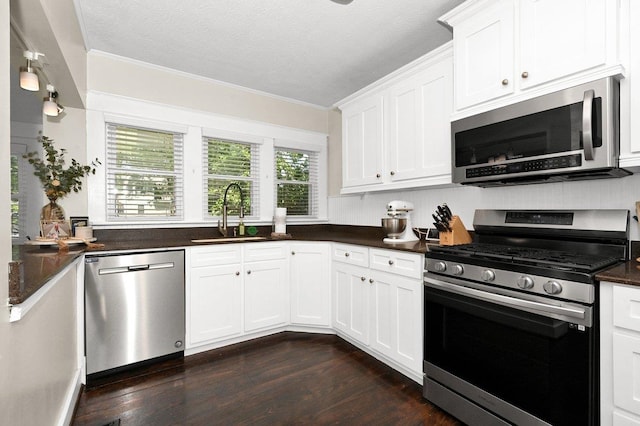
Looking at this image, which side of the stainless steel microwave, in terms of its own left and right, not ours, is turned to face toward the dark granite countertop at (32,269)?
front

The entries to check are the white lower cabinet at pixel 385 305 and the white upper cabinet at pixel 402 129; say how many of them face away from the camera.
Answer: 0

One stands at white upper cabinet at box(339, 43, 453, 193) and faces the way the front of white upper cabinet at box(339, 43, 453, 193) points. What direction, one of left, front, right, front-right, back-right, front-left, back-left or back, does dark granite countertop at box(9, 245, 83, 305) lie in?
front

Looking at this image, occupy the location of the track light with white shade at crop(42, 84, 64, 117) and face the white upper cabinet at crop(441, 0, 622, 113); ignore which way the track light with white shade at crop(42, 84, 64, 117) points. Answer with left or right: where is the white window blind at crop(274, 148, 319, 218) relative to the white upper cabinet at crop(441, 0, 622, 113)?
left

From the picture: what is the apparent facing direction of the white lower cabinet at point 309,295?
toward the camera

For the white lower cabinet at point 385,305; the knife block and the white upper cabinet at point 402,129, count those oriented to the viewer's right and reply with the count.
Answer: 0

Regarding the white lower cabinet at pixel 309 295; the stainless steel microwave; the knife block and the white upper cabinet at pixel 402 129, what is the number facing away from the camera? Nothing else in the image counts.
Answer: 0

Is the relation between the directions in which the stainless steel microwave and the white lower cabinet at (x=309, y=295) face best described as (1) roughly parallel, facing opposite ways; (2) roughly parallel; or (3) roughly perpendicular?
roughly perpendicular

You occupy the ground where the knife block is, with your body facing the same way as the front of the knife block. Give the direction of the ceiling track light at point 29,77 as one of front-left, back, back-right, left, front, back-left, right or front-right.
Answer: front

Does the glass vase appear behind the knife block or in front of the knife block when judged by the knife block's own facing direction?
in front

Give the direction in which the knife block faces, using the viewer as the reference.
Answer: facing the viewer and to the left of the viewer

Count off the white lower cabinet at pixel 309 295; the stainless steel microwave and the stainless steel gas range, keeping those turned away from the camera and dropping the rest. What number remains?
0

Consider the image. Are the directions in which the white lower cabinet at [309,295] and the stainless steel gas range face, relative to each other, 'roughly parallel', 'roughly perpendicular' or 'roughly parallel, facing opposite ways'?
roughly perpendicular

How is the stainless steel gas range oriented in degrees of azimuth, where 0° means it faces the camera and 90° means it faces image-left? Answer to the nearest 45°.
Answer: approximately 45°

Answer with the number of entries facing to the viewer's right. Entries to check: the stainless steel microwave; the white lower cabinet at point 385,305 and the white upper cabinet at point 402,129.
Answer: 0

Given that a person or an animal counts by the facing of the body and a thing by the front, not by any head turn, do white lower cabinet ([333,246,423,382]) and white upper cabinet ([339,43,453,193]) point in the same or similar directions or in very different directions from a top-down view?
same or similar directions

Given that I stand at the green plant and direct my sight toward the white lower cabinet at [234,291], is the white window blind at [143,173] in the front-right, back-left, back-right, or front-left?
front-left
